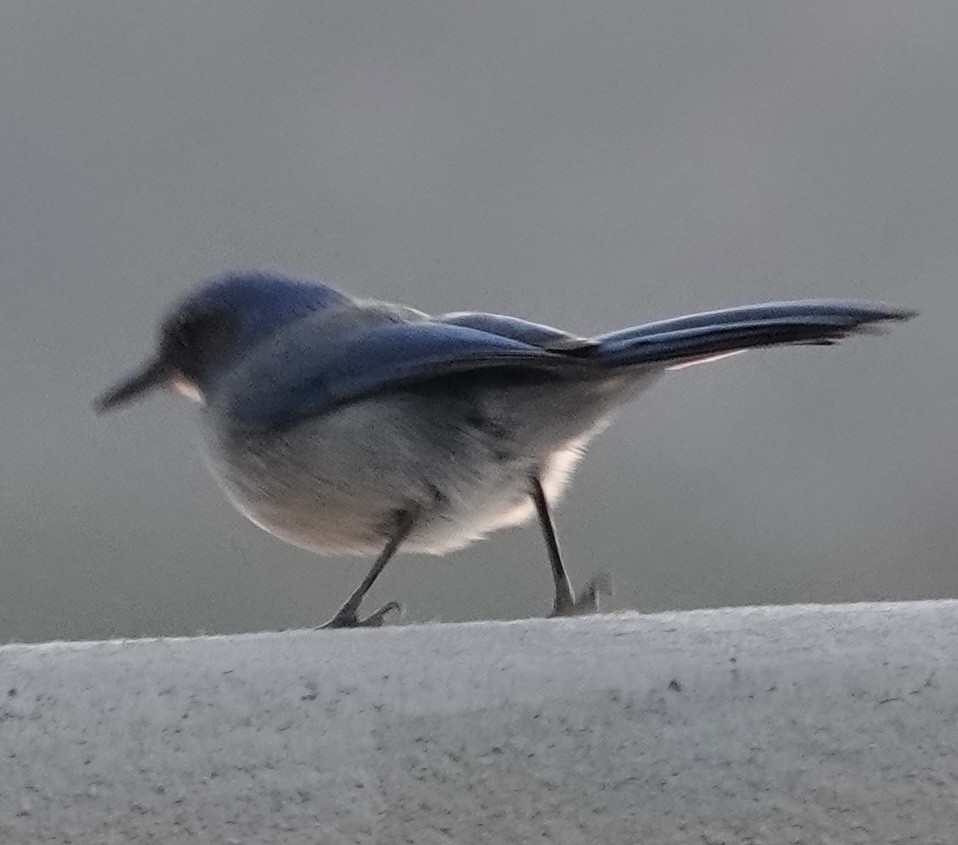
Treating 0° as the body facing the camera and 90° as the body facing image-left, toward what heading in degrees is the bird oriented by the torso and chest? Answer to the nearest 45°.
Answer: approximately 90°
